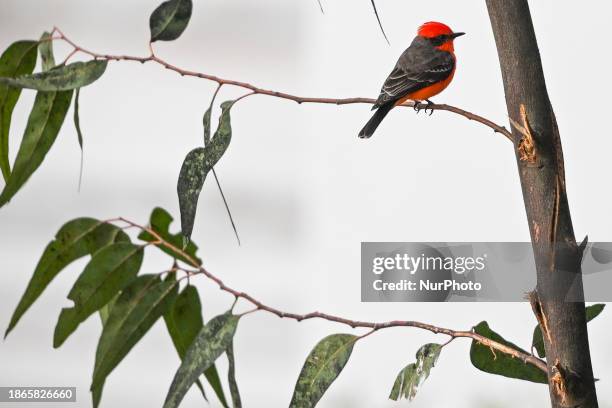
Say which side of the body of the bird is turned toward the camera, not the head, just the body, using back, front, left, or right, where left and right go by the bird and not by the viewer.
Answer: right

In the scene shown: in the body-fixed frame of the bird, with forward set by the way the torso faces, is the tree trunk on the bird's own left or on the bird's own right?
on the bird's own right
